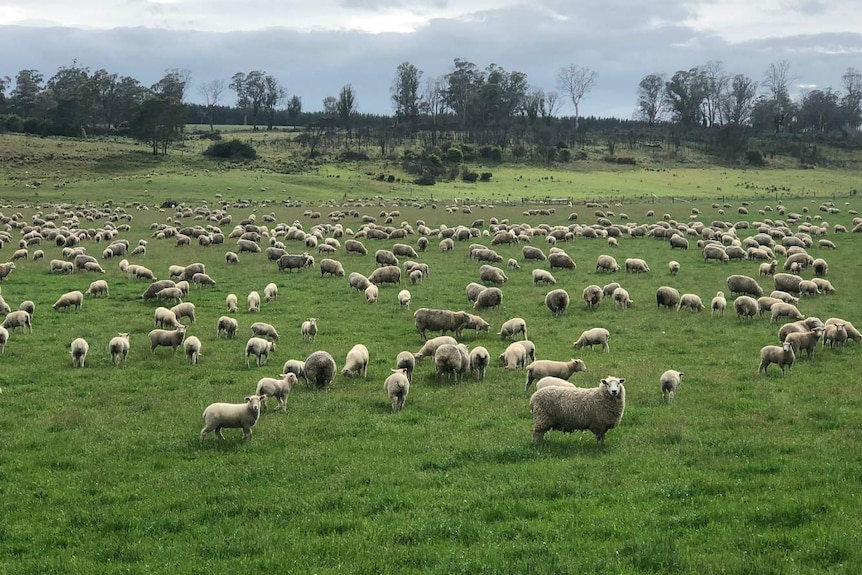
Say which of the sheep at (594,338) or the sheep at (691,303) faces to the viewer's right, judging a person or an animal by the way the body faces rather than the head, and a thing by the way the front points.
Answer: the sheep at (691,303)

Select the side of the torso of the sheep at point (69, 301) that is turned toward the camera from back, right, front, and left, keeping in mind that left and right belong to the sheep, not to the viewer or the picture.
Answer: left

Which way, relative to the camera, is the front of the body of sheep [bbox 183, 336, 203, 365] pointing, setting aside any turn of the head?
away from the camera

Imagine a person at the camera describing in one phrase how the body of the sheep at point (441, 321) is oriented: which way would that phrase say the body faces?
to the viewer's right

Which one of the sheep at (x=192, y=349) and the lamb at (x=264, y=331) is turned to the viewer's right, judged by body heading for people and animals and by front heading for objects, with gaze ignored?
the lamb

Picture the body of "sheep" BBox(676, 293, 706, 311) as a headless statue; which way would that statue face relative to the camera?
to the viewer's right

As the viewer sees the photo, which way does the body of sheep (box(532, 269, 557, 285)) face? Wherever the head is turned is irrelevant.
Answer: to the viewer's right

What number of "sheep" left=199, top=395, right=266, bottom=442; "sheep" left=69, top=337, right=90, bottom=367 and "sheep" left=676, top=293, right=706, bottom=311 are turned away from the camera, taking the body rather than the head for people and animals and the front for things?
1

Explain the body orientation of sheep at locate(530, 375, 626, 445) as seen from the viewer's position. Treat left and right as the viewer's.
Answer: facing to the right of the viewer

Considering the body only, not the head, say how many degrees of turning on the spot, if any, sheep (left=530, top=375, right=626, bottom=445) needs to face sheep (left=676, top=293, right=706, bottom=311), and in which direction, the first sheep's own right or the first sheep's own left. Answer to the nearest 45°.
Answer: approximately 90° to the first sheep's own left

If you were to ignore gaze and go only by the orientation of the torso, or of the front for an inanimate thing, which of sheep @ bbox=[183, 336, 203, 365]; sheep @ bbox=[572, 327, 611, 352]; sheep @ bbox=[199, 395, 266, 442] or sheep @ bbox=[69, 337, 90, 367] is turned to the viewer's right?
sheep @ bbox=[199, 395, 266, 442]
